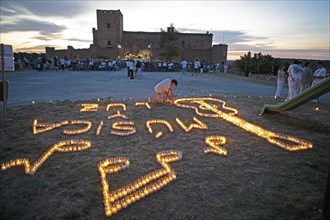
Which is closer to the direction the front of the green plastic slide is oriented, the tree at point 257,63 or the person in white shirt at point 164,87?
the person in white shirt

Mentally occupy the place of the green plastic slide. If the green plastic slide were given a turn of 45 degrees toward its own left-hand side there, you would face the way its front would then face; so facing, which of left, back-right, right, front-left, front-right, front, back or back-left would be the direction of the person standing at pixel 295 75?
back-right

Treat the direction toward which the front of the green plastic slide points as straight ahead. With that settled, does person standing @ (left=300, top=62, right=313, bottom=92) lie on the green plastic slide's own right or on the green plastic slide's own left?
on the green plastic slide's own right

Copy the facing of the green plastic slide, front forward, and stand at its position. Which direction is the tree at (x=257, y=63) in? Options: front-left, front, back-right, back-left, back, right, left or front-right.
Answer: right

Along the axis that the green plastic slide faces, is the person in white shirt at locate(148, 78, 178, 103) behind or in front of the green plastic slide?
in front

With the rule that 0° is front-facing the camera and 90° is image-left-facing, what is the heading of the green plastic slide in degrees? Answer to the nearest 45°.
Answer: approximately 90°
